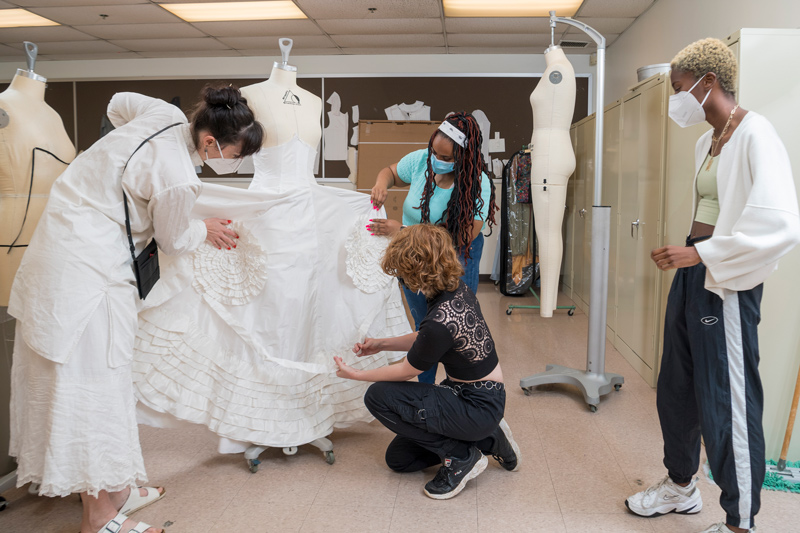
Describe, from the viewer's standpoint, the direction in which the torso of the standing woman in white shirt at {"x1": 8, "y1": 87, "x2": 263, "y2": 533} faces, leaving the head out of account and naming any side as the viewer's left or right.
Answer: facing to the right of the viewer

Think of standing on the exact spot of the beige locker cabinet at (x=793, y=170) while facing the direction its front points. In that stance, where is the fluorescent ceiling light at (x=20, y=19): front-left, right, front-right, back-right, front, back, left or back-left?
front

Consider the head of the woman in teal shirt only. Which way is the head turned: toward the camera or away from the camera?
toward the camera

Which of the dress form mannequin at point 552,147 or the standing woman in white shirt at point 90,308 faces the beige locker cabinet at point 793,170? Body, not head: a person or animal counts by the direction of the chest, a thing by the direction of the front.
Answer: the standing woman in white shirt

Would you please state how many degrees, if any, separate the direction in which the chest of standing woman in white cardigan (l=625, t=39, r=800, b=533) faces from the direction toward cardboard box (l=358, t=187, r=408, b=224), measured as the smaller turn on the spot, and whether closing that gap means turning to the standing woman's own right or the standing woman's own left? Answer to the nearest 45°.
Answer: approximately 90° to the standing woman's own right

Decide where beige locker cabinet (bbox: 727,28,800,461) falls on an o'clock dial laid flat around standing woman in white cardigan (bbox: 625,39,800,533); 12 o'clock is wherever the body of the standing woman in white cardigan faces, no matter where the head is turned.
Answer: The beige locker cabinet is roughly at 5 o'clock from the standing woman in white cardigan.

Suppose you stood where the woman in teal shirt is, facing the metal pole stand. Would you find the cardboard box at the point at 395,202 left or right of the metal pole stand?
left

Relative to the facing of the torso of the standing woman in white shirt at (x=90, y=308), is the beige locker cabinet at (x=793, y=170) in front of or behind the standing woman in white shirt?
in front

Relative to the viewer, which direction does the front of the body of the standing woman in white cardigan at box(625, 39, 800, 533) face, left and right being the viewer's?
facing the viewer and to the left of the viewer

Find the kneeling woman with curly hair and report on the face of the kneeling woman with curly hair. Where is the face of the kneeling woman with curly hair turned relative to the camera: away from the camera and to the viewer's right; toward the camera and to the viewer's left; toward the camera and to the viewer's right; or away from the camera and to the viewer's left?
away from the camera and to the viewer's left

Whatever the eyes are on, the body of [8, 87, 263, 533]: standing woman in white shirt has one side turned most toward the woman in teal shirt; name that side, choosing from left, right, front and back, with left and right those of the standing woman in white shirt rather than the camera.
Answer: front

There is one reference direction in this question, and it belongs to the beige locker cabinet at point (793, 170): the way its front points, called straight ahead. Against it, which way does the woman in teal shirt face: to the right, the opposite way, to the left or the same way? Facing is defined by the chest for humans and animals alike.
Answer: to the left

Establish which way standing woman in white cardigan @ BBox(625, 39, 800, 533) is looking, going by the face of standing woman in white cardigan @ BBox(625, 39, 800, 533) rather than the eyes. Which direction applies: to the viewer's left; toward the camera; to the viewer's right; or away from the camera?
to the viewer's left

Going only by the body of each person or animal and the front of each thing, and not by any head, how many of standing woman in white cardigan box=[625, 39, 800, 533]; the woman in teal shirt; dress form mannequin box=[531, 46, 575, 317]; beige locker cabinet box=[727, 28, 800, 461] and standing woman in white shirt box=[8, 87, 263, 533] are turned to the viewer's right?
1
